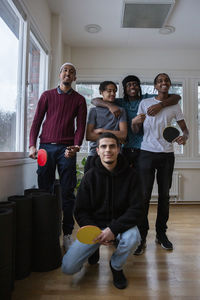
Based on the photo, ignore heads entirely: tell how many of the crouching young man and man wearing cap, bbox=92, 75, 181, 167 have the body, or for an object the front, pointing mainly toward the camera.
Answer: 2

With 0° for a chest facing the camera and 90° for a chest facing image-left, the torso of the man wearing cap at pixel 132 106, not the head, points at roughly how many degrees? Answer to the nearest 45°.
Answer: approximately 0°

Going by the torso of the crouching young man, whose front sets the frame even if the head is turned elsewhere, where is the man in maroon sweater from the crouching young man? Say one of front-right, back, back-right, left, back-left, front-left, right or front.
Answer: back-right

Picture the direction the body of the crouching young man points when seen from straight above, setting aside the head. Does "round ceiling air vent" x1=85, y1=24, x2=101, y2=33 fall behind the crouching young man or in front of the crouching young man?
behind
